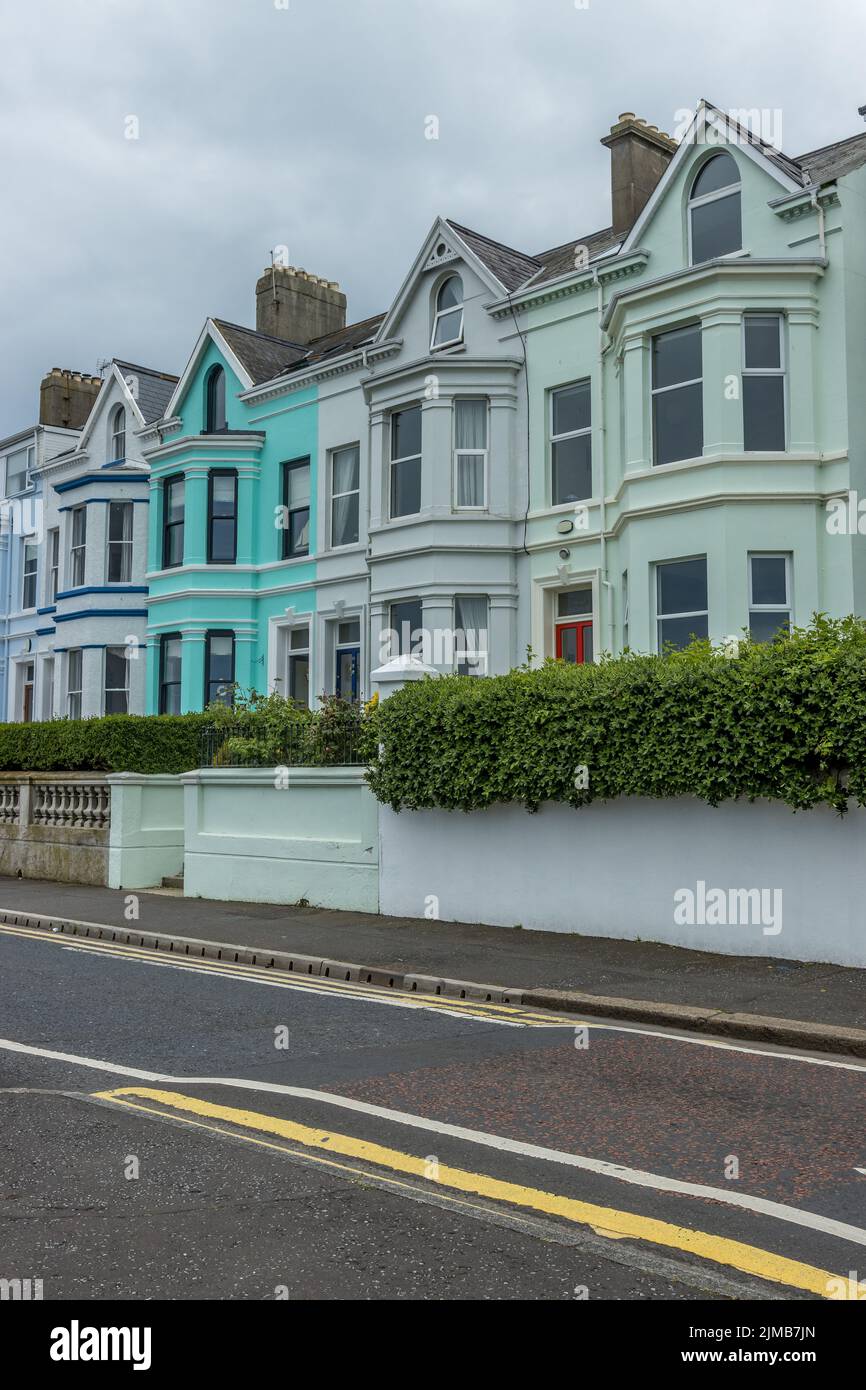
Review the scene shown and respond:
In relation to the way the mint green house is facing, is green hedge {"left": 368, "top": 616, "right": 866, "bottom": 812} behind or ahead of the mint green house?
ahead

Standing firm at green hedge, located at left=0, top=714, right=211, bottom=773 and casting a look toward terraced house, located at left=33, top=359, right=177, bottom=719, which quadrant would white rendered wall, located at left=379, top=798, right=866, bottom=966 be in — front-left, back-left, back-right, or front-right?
back-right

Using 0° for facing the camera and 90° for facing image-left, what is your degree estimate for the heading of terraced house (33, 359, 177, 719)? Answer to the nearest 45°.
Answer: approximately 45°

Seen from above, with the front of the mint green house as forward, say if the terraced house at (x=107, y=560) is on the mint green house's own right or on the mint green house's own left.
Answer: on the mint green house's own right

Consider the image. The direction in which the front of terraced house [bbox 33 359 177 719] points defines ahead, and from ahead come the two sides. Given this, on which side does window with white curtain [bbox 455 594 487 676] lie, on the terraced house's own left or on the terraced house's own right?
on the terraced house's own left

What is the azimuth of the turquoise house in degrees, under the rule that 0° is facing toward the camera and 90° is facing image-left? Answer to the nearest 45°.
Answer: approximately 45°

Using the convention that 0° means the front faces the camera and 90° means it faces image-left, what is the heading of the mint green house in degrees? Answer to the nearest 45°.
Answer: approximately 45°

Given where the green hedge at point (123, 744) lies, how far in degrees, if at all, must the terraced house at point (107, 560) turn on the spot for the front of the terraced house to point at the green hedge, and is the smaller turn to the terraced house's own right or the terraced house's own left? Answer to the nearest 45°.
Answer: approximately 45° to the terraced house's own left

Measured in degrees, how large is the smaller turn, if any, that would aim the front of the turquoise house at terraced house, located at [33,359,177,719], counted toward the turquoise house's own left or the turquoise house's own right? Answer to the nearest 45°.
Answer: approximately 90° to the turquoise house's own right

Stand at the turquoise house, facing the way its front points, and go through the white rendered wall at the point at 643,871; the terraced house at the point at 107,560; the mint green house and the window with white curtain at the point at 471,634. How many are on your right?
1

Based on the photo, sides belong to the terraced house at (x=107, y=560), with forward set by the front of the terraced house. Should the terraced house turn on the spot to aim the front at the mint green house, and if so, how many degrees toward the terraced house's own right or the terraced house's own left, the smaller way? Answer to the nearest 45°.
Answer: approximately 90° to the terraced house's own left

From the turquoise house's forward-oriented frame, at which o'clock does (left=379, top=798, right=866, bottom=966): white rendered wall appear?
The white rendered wall is roughly at 10 o'clock from the turquoise house.

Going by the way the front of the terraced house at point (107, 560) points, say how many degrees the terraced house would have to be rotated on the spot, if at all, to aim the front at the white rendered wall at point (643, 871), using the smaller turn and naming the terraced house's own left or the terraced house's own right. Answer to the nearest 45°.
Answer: approximately 45° to the terraced house's own left

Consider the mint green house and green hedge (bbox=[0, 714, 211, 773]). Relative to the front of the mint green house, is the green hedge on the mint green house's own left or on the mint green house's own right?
on the mint green house's own right
